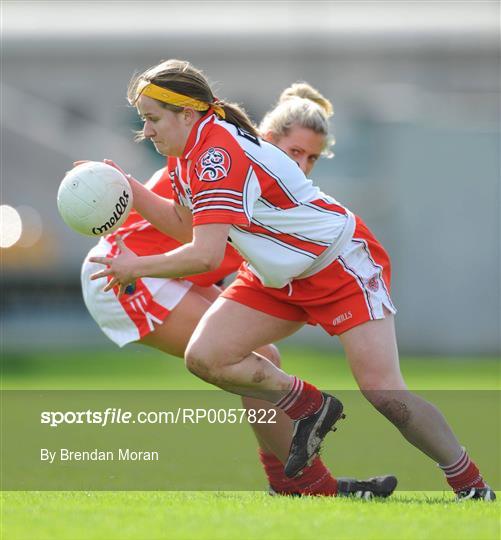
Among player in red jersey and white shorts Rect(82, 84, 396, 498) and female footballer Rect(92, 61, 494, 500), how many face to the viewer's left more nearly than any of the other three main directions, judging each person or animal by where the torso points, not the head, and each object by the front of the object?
1

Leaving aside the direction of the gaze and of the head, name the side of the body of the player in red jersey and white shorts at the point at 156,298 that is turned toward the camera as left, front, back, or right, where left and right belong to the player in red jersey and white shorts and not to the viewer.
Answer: right

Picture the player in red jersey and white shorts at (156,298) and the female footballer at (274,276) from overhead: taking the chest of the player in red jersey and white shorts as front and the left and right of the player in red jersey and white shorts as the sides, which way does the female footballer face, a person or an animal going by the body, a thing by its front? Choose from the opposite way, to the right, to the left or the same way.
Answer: the opposite way

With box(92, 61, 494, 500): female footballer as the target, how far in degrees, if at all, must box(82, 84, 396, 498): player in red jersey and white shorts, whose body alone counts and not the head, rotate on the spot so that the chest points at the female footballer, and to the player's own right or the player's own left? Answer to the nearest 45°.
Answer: approximately 45° to the player's own right

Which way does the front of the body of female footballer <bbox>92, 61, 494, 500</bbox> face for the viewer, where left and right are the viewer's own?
facing to the left of the viewer

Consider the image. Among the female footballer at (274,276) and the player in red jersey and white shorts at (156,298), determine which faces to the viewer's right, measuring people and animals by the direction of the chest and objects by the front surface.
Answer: the player in red jersey and white shorts
